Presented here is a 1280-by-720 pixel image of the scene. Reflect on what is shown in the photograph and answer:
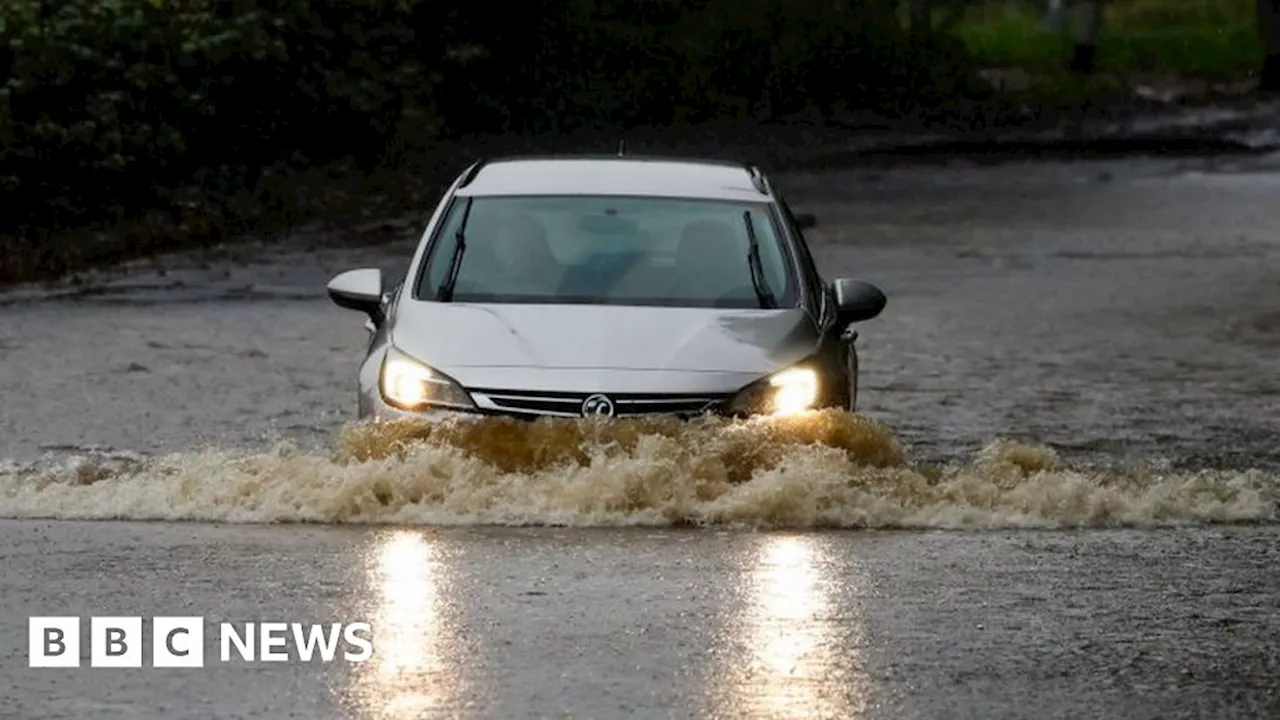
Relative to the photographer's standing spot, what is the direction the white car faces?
facing the viewer

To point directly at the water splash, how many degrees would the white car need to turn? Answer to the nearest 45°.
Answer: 0° — it already faces it
